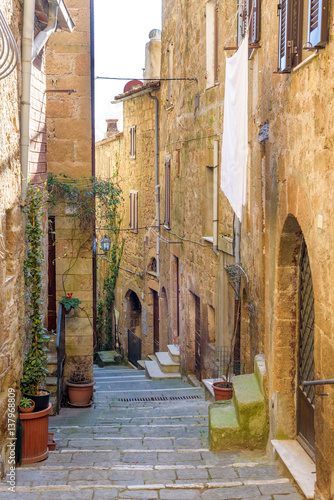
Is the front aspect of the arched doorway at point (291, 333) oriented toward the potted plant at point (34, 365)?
yes

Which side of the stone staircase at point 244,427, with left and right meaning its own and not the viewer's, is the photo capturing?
left

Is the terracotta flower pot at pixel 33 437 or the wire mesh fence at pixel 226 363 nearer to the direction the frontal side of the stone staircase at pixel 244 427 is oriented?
the terracotta flower pot

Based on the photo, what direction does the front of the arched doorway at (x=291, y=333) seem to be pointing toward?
to the viewer's left

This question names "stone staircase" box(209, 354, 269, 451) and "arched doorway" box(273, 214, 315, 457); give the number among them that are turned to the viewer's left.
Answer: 2

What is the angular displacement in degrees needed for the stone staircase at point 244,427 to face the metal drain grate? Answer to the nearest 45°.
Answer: approximately 90° to its right
